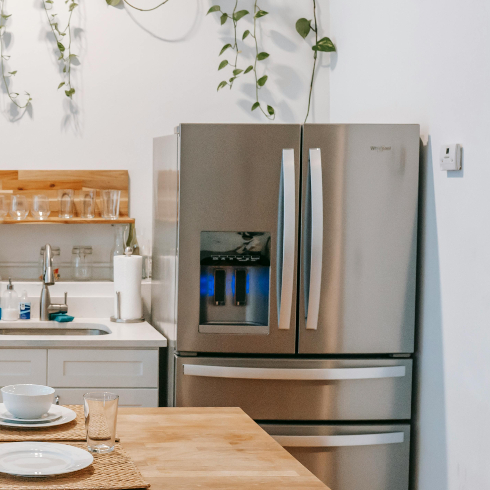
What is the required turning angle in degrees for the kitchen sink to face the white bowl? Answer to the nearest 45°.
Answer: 0° — it already faces it

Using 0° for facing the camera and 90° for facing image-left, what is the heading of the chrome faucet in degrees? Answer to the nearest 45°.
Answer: approximately 0°

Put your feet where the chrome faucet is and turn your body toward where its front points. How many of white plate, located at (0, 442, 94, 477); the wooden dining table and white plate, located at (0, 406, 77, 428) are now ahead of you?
3

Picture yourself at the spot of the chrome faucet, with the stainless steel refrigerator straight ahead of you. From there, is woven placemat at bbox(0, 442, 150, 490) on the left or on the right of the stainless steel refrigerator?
right

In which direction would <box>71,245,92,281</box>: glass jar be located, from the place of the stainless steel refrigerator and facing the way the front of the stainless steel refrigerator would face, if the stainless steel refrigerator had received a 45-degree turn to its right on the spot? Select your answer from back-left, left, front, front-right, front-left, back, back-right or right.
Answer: right
